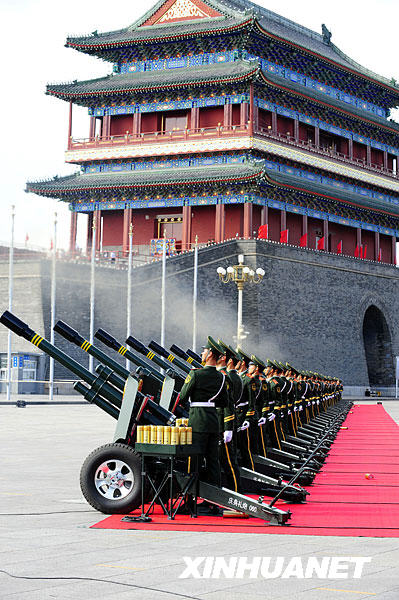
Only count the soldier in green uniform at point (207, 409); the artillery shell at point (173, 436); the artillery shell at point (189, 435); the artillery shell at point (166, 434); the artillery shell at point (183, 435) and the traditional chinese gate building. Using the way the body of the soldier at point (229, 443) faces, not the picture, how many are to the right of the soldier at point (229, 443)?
1

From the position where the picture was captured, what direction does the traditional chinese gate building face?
facing the viewer and to the right of the viewer

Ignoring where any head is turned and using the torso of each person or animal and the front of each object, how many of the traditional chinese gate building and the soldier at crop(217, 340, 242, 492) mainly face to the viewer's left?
1

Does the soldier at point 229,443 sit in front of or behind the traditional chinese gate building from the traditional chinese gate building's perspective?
in front

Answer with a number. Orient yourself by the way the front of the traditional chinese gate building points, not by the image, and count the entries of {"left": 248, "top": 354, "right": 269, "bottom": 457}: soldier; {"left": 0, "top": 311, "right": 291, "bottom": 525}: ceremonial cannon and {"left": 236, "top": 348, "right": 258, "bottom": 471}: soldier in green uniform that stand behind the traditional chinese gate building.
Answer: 0

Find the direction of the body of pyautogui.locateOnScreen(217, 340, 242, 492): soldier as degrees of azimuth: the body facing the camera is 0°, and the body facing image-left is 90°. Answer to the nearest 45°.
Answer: approximately 90°

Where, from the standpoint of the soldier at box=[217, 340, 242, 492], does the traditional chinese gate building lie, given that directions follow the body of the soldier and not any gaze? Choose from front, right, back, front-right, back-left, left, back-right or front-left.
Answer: right

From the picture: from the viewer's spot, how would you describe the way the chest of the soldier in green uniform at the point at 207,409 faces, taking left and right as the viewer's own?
facing away from the viewer and to the left of the viewer
